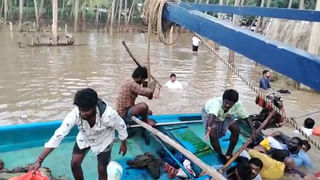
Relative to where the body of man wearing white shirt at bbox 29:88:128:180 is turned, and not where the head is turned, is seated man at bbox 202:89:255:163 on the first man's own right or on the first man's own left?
on the first man's own left

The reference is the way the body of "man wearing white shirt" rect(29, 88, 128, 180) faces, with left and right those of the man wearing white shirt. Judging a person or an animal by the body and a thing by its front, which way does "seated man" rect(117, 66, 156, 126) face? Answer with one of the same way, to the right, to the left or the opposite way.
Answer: to the left

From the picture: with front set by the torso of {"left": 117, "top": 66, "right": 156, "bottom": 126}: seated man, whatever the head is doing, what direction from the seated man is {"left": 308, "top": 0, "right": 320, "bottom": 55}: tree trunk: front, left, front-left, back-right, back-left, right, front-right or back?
front-left

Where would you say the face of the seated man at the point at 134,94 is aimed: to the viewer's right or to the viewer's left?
to the viewer's right

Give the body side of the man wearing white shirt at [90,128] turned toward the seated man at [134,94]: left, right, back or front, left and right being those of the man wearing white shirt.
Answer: back

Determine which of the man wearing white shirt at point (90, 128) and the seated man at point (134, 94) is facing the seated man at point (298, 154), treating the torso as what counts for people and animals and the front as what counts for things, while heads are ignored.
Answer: the seated man at point (134, 94)

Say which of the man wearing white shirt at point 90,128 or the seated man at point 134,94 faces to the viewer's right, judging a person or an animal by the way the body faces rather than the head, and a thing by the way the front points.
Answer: the seated man

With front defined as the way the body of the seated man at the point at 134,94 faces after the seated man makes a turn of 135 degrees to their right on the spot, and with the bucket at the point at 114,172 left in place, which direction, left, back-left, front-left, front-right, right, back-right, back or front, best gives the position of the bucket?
front-left

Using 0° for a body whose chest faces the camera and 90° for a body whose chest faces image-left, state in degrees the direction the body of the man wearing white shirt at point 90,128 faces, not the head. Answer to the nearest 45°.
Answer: approximately 0°

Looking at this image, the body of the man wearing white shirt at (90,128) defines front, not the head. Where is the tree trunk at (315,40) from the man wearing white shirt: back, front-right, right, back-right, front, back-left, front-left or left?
back-left

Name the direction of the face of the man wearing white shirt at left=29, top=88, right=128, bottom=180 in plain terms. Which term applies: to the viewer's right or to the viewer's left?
to the viewer's left

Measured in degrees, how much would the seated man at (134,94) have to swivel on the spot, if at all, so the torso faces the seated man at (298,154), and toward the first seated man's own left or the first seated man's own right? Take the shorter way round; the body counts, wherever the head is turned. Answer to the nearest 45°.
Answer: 0° — they already face them
